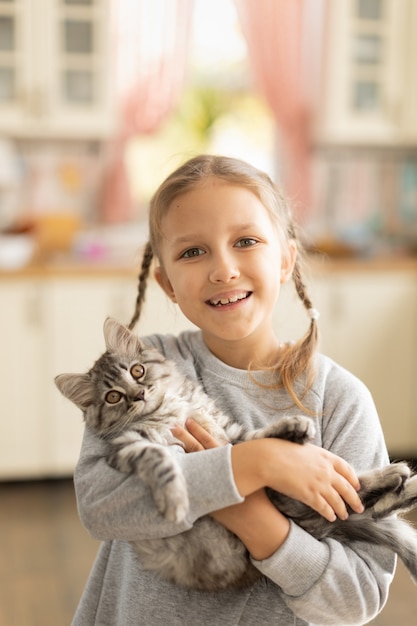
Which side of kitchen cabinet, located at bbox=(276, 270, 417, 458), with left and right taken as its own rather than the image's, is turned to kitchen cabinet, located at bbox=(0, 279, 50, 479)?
right

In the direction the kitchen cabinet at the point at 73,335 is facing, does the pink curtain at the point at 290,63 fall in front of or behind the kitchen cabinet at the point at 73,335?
behind

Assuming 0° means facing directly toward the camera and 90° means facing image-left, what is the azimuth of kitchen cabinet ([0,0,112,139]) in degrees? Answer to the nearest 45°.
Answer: approximately 0°

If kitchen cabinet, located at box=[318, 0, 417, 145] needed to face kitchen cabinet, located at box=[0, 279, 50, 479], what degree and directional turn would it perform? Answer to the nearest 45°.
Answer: approximately 45° to its right
